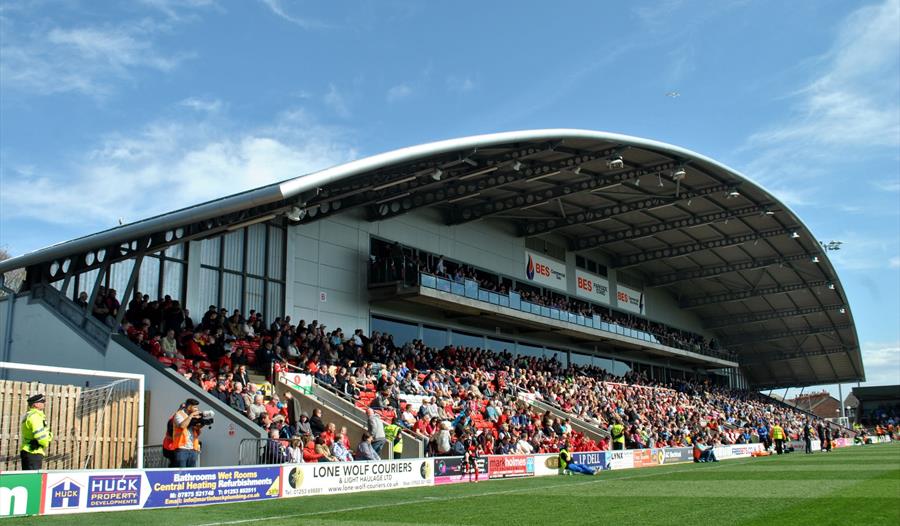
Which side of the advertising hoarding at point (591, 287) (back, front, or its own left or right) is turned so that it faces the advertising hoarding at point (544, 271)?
right

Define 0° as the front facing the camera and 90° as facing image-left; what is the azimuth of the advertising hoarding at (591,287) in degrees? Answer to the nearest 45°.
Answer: approximately 315°

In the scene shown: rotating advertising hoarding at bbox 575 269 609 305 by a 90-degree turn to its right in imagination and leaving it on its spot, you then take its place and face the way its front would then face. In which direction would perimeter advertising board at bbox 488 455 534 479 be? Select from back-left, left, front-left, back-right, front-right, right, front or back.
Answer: front-left

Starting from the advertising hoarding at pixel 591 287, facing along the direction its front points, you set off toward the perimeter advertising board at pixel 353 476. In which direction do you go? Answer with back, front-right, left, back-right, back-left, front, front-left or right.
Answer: front-right

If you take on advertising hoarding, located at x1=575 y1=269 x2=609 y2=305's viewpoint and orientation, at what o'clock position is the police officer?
The police officer is roughly at 2 o'clock from the advertising hoarding.

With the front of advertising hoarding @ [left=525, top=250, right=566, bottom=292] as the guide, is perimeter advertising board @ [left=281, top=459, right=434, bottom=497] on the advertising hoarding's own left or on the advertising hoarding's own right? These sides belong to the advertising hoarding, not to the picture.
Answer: on the advertising hoarding's own right

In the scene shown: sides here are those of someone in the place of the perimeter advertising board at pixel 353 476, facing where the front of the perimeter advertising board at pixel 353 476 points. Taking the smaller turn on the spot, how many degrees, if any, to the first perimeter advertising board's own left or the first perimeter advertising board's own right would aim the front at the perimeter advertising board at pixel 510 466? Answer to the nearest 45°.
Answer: approximately 90° to the first perimeter advertising board's own left

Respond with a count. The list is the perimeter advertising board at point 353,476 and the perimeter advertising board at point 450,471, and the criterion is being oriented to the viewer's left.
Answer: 0

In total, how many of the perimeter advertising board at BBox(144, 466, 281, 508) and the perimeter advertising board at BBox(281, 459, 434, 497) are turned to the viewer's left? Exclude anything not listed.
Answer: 0

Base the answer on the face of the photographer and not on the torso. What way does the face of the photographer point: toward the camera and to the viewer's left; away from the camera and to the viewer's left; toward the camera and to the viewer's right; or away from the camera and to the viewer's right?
toward the camera and to the viewer's right

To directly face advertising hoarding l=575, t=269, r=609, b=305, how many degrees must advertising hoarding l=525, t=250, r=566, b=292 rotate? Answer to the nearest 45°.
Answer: approximately 90° to its left

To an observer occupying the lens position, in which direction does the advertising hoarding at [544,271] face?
facing the viewer and to the right of the viewer

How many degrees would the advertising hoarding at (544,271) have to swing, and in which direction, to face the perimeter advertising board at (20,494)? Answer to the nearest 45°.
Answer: approximately 45° to its right
